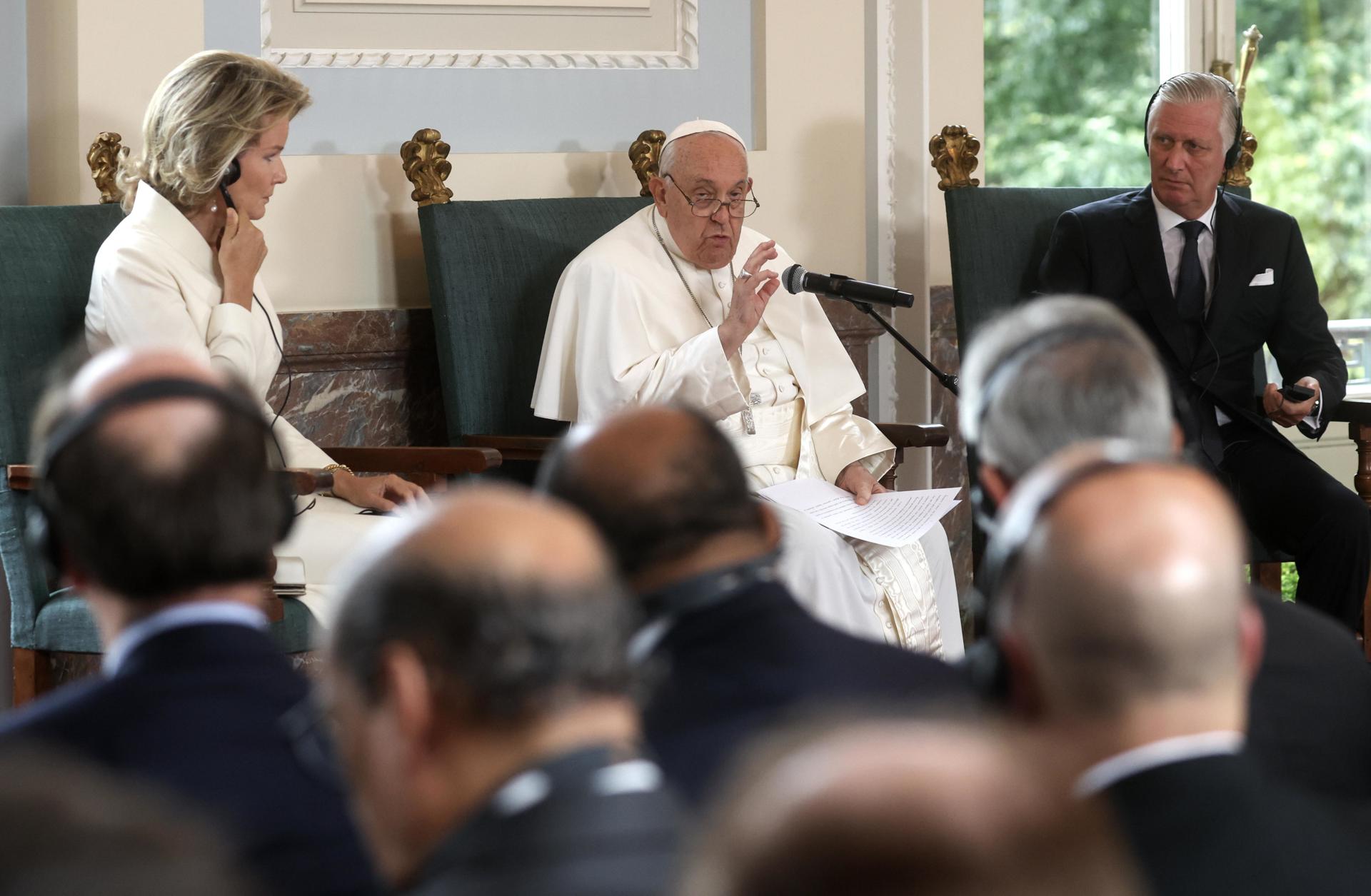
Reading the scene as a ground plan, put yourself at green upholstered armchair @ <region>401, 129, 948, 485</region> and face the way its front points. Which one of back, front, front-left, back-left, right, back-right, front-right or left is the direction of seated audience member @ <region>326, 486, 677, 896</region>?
front-right

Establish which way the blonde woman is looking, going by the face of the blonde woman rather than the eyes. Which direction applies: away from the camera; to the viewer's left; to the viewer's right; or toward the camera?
to the viewer's right

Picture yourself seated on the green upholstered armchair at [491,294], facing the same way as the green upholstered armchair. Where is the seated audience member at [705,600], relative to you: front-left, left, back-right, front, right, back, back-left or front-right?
front-right

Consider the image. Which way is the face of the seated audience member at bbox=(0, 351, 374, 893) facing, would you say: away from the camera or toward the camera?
away from the camera

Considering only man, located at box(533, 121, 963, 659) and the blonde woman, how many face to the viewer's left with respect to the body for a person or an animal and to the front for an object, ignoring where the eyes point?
0

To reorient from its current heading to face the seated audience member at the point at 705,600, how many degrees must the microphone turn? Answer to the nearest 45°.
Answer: approximately 90° to its left

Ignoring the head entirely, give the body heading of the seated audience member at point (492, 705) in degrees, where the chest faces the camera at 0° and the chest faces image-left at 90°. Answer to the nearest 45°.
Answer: approximately 135°

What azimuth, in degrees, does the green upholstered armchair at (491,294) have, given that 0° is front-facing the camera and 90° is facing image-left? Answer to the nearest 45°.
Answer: approximately 315°

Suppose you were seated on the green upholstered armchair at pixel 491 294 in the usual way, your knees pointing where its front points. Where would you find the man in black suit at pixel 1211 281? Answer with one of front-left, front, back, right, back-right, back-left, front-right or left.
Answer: front-left

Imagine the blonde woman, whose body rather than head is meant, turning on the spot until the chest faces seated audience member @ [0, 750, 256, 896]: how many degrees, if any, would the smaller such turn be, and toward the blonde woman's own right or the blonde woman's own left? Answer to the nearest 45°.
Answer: approximately 90° to the blonde woman's own right

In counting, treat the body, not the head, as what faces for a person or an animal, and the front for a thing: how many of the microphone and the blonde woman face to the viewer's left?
1

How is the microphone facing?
to the viewer's left

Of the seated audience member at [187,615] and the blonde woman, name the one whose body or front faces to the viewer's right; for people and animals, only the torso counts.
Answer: the blonde woman

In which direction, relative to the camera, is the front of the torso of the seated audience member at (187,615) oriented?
away from the camera

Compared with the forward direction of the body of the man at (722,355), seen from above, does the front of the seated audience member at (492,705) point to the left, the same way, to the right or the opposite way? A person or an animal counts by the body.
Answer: the opposite way
